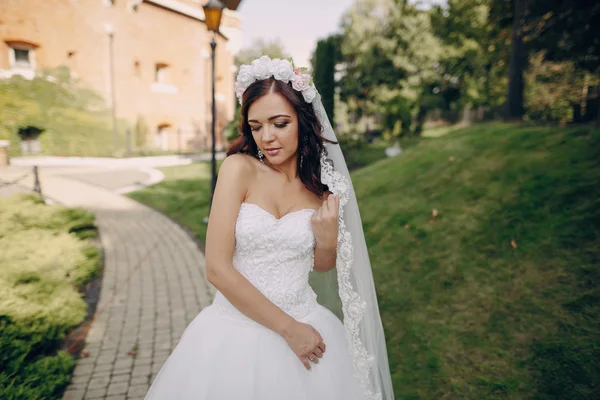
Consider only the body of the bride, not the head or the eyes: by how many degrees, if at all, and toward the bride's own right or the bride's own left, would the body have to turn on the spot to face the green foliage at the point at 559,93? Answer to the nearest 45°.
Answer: approximately 135° to the bride's own left

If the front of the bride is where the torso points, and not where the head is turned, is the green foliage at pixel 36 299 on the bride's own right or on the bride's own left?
on the bride's own right

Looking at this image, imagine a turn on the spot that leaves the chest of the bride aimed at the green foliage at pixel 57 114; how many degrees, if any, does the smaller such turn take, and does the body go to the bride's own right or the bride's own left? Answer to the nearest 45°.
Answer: approximately 135° to the bride's own right

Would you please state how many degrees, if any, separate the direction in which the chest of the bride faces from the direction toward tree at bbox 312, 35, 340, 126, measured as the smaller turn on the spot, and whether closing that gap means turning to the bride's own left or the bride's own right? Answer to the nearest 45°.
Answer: approximately 180°

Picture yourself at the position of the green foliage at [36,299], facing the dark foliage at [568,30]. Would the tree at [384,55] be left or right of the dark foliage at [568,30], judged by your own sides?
left

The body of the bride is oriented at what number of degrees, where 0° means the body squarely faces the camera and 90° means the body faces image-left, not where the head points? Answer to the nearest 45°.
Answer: approximately 0°

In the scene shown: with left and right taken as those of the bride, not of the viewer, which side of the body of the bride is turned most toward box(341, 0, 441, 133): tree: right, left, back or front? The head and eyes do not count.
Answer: back

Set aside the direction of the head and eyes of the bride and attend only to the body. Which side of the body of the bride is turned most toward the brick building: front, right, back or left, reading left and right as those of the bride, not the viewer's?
back
